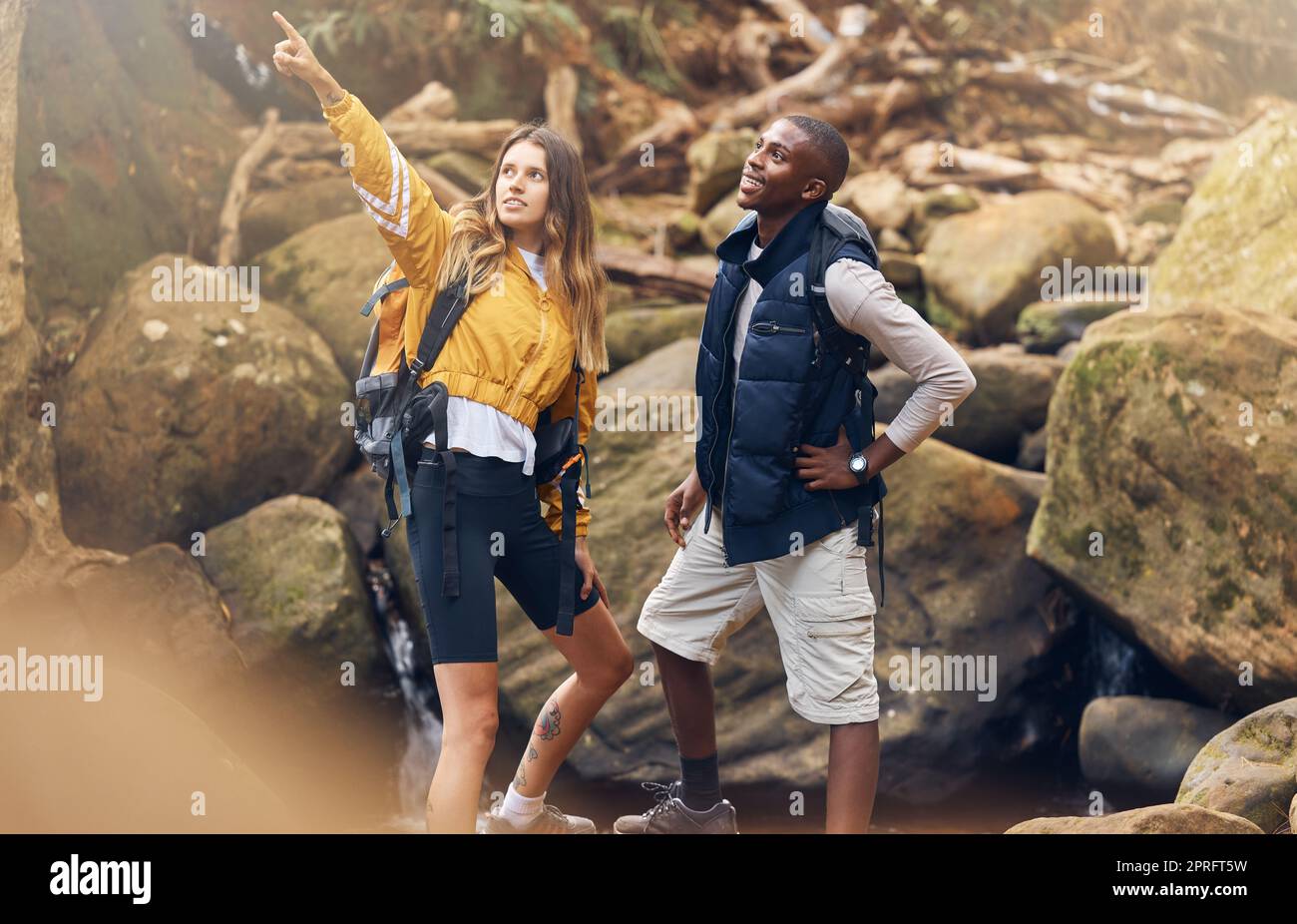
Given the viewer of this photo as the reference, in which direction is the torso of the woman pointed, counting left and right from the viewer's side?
facing the viewer and to the right of the viewer

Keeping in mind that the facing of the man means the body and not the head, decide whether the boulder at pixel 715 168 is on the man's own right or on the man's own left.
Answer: on the man's own right

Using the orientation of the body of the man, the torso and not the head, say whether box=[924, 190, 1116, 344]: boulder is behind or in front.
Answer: behind

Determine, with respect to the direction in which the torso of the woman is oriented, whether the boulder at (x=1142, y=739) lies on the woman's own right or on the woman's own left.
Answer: on the woman's own left

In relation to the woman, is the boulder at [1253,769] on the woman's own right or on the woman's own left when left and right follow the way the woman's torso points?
on the woman's own left

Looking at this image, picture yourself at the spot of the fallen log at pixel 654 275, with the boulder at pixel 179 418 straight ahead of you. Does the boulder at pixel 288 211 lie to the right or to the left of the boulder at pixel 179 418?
right

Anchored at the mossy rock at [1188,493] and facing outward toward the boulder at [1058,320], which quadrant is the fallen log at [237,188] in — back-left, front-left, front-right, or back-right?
front-left

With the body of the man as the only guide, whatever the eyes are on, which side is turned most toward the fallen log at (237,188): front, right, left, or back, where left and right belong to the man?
right

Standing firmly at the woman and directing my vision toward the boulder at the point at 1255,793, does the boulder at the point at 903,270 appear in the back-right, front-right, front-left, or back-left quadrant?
front-left

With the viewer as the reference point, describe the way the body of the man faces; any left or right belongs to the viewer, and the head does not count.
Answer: facing the viewer and to the left of the viewer

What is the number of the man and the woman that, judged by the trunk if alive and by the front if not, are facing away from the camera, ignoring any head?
0

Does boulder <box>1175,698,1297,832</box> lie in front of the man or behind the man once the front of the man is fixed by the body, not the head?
behind
